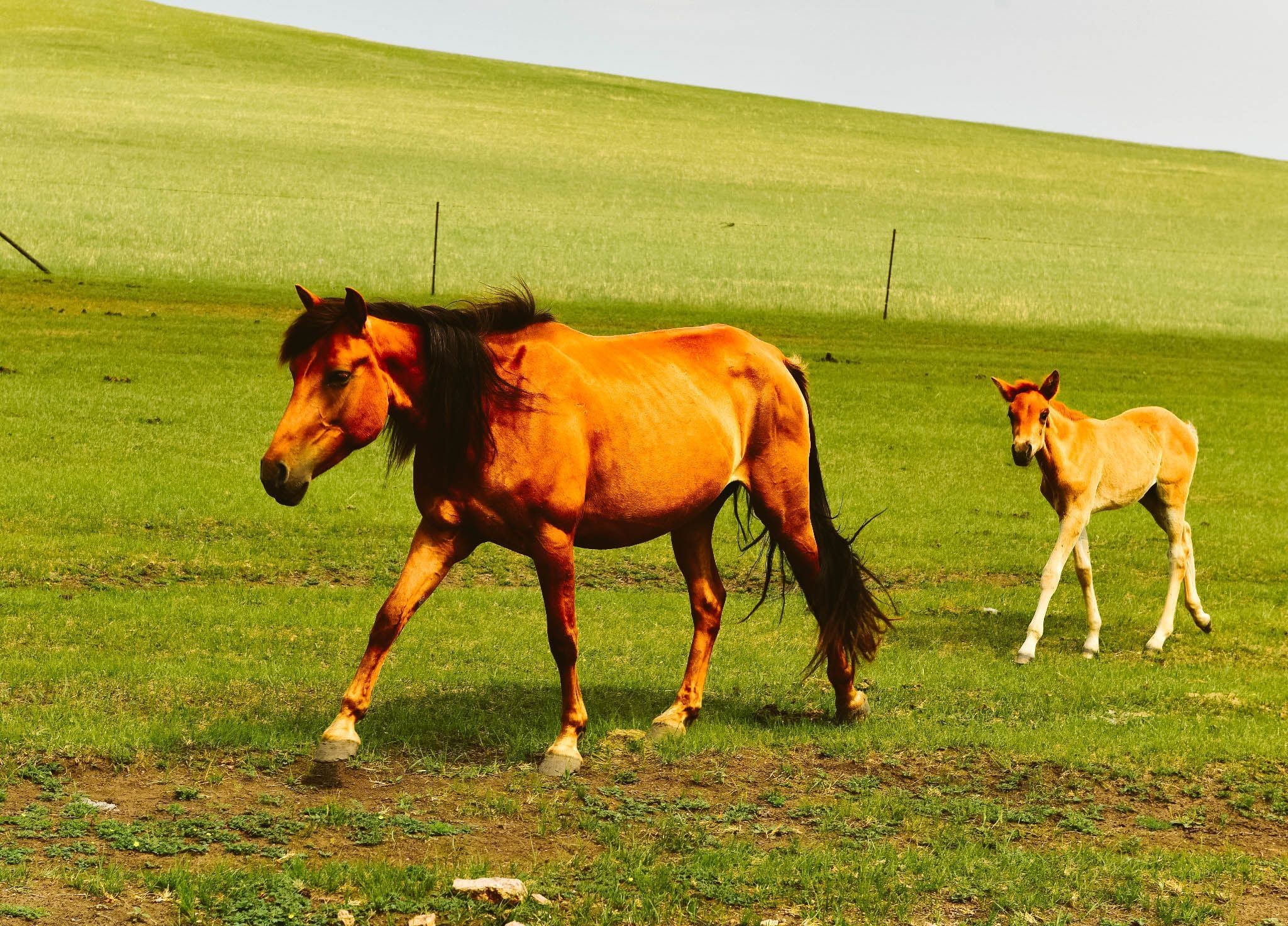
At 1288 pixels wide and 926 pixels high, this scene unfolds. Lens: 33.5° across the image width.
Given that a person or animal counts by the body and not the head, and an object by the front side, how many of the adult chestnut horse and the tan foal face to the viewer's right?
0

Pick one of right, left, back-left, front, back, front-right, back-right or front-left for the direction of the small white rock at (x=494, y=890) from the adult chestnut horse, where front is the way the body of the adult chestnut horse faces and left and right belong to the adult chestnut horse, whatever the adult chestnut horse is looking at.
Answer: front-left

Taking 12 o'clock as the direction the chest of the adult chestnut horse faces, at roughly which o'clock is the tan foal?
The tan foal is roughly at 6 o'clock from the adult chestnut horse.

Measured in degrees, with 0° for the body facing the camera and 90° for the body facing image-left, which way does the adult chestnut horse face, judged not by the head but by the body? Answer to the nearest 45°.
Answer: approximately 45°

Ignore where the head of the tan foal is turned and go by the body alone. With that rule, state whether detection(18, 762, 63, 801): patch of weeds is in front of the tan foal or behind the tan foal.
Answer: in front

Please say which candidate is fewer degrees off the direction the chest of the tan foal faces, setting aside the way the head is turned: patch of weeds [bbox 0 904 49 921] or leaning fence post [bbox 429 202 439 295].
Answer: the patch of weeds

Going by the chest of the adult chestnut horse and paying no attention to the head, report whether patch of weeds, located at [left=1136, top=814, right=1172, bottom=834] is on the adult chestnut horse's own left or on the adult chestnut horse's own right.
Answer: on the adult chestnut horse's own left

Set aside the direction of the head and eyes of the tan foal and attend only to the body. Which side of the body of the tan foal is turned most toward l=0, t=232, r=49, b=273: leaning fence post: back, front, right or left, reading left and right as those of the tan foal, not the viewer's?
right

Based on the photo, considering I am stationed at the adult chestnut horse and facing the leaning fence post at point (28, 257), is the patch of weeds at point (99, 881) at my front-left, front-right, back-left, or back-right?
back-left

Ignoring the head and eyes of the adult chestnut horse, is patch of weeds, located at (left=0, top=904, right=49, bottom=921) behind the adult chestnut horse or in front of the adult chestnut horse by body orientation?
in front

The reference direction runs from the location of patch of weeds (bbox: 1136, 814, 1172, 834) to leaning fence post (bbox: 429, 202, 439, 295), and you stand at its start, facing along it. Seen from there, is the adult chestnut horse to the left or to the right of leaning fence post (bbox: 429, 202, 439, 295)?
left

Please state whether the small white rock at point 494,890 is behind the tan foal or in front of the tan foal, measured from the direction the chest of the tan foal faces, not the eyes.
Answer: in front

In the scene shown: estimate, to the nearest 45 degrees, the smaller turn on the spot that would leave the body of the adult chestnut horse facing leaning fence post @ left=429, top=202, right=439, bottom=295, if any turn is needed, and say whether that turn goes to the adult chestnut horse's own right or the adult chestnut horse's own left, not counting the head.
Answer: approximately 135° to the adult chestnut horse's own right

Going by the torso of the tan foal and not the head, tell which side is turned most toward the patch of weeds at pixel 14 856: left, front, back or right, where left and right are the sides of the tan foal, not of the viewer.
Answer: front

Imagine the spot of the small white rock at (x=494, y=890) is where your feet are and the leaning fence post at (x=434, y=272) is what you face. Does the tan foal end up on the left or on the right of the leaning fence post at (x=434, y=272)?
right
